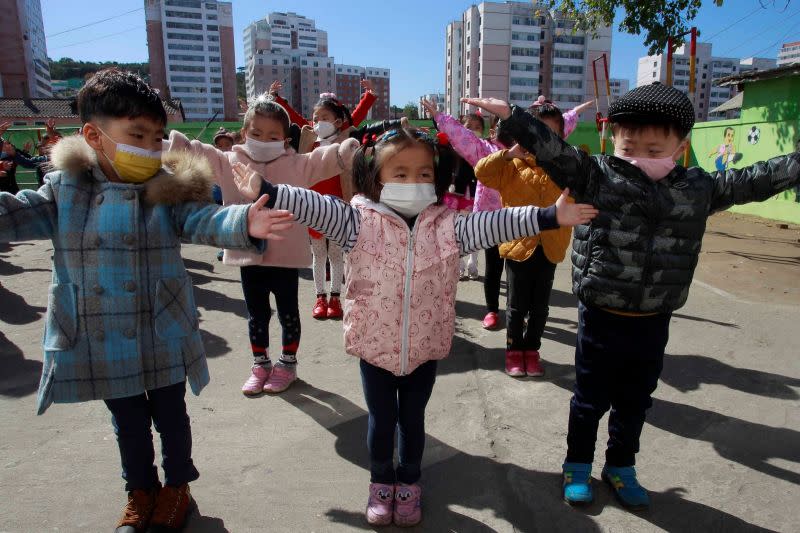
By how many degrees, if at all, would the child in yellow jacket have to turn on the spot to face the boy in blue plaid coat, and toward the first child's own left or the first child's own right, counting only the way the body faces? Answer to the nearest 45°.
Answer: approximately 45° to the first child's own right

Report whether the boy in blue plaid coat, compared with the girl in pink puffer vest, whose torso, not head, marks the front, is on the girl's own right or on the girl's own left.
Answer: on the girl's own right

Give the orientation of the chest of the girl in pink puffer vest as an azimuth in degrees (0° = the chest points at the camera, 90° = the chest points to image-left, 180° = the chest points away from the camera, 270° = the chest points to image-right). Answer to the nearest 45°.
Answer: approximately 0°

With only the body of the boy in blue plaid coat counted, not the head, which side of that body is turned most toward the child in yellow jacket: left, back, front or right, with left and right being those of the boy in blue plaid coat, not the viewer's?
left

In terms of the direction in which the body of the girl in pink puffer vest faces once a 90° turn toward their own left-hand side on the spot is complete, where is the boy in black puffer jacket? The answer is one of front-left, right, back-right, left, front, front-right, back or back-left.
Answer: front

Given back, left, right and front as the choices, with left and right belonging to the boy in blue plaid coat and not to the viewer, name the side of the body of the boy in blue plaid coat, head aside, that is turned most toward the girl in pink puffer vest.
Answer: left

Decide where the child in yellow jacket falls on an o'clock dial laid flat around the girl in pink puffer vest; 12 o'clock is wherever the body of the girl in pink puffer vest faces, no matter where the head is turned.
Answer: The child in yellow jacket is roughly at 7 o'clock from the girl in pink puffer vest.

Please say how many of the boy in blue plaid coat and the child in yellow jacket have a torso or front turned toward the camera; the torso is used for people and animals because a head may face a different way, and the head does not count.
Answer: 2

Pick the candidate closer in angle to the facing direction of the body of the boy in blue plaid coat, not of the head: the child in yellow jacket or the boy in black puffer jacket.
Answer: the boy in black puffer jacket
